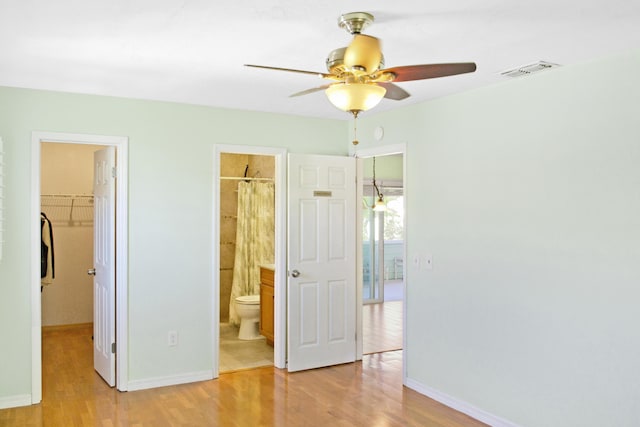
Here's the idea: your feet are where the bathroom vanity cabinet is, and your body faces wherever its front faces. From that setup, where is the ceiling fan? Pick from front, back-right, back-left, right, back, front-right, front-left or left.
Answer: left

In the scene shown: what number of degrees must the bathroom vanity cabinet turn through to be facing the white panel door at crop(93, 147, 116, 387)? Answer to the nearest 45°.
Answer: approximately 45° to its left

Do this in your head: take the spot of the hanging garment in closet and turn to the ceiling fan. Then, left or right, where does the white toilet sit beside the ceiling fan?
left

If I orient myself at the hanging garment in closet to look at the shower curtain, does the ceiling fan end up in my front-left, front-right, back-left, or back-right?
front-right

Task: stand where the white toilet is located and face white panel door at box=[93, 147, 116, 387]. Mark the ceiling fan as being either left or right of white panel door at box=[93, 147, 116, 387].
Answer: left

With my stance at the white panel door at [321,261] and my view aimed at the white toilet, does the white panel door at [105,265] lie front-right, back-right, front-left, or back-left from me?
front-left

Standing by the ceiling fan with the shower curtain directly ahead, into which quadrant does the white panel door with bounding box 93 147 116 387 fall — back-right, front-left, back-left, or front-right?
front-left

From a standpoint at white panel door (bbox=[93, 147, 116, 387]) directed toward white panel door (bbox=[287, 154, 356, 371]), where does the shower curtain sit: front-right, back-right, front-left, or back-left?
front-left

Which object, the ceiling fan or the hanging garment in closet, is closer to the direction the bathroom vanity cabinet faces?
the hanging garment in closet

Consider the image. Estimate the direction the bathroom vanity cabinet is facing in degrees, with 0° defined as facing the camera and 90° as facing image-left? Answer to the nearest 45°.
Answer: approximately 90°

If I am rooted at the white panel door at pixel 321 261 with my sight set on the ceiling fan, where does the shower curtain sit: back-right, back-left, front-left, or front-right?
back-right

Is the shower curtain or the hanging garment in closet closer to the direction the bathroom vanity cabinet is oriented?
the hanging garment in closet

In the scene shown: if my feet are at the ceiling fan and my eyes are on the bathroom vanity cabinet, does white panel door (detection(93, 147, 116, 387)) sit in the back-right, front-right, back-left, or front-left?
front-left

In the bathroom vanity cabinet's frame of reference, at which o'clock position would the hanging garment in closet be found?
The hanging garment in closet is roughly at 12 o'clock from the bathroom vanity cabinet.

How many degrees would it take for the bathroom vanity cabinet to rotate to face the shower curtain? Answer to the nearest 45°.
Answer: approximately 90° to its right

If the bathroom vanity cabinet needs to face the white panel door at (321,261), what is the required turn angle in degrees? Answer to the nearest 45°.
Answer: approximately 135° to its left
